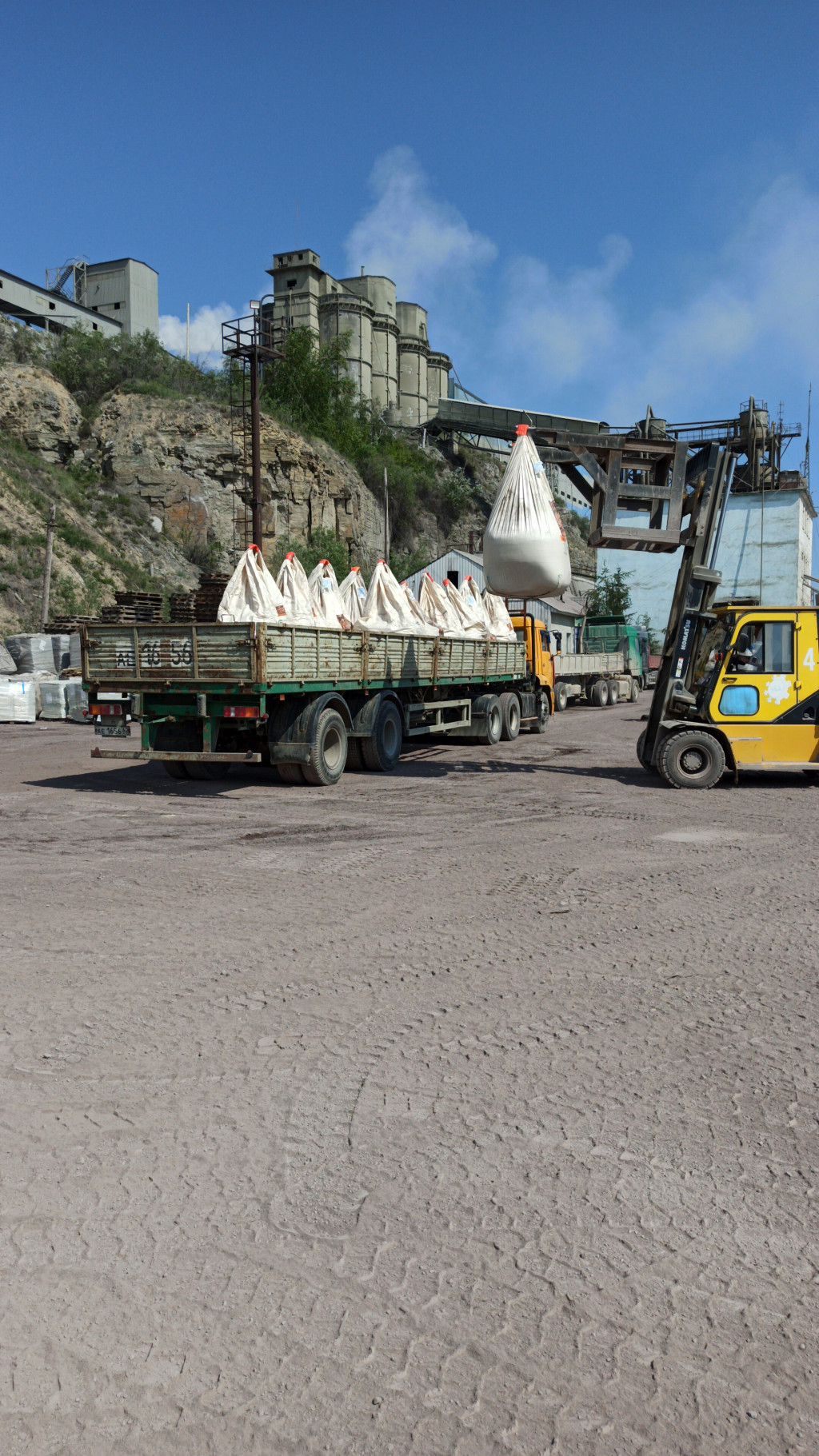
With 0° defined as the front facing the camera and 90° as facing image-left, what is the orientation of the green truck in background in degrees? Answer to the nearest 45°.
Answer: approximately 225°

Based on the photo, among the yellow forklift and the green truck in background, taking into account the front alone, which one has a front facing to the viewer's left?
the yellow forklift

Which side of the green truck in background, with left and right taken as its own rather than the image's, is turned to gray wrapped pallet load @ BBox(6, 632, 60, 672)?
back

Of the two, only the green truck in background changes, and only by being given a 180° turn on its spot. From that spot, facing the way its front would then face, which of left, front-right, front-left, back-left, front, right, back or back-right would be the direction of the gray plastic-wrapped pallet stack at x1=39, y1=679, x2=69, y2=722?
front

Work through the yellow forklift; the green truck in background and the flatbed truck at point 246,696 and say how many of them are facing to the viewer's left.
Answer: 1

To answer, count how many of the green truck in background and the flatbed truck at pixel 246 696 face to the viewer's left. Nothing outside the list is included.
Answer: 0

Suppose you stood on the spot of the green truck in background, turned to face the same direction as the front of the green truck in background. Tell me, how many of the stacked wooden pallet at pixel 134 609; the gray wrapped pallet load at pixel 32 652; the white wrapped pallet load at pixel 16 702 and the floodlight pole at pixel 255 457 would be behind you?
4

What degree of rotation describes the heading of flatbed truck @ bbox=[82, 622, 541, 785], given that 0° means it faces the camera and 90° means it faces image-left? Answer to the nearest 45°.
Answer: approximately 225°

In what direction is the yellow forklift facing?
to the viewer's left

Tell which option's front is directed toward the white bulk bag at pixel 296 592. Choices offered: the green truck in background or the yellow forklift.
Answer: the yellow forklift

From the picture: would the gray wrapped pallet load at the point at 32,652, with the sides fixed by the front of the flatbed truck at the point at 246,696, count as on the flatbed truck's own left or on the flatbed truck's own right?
on the flatbed truck's own left

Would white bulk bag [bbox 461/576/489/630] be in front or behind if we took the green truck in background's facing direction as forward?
behind
